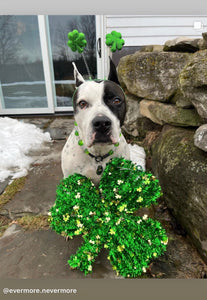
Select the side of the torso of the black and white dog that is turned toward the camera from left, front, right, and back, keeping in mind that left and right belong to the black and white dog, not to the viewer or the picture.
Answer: front

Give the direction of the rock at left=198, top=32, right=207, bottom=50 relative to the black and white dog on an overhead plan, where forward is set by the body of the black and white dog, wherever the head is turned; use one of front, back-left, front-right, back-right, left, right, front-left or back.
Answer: back-left

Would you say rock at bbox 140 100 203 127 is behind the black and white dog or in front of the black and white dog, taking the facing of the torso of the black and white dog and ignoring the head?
behind

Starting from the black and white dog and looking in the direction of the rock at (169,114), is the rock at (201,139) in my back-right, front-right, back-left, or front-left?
front-right

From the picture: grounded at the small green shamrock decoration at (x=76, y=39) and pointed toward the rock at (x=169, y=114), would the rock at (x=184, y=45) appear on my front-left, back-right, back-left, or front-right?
front-left

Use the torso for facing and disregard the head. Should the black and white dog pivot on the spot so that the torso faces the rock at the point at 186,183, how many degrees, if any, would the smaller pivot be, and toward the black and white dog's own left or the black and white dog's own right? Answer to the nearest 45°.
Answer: approximately 90° to the black and white dog's own left

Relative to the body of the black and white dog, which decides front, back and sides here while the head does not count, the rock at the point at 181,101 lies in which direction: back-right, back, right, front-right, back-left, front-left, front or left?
back-left

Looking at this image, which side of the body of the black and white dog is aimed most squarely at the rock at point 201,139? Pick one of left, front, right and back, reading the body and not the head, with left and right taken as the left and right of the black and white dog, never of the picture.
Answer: left

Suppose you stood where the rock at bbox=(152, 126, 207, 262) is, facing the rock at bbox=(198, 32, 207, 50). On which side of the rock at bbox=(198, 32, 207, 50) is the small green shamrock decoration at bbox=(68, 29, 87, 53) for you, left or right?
left

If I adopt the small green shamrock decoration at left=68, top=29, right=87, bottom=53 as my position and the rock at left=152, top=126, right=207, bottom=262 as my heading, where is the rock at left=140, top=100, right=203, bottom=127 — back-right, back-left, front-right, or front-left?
front-left
